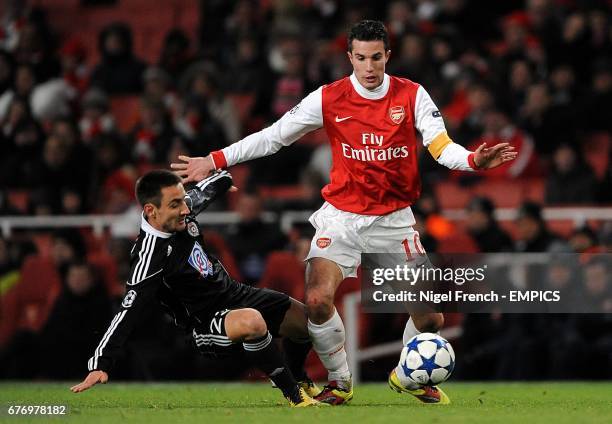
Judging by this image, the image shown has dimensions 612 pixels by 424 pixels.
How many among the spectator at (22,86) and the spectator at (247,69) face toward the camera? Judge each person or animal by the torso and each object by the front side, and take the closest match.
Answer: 2

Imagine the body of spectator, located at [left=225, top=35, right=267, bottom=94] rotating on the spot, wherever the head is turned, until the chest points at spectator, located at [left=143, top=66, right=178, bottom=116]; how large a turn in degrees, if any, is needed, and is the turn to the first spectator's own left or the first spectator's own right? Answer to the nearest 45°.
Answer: approximately 90° to the first spectator's own right

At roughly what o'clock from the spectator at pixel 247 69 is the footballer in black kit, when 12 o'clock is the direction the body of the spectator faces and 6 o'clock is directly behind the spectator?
The footballer in black kit is roughly at 12 o'clock from the spectator.

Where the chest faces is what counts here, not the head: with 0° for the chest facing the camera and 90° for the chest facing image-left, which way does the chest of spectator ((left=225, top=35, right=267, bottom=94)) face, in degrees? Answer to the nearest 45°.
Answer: approximately 0°

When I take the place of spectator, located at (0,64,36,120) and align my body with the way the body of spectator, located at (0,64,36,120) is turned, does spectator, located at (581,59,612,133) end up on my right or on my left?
on my left

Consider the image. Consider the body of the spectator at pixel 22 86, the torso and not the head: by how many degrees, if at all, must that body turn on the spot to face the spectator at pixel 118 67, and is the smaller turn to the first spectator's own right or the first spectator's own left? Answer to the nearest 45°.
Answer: approximately 90° to the first spectator's own left

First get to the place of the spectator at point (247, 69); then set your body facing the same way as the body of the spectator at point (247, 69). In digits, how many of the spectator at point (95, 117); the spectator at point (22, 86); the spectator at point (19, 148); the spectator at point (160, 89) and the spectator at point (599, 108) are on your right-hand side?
4
